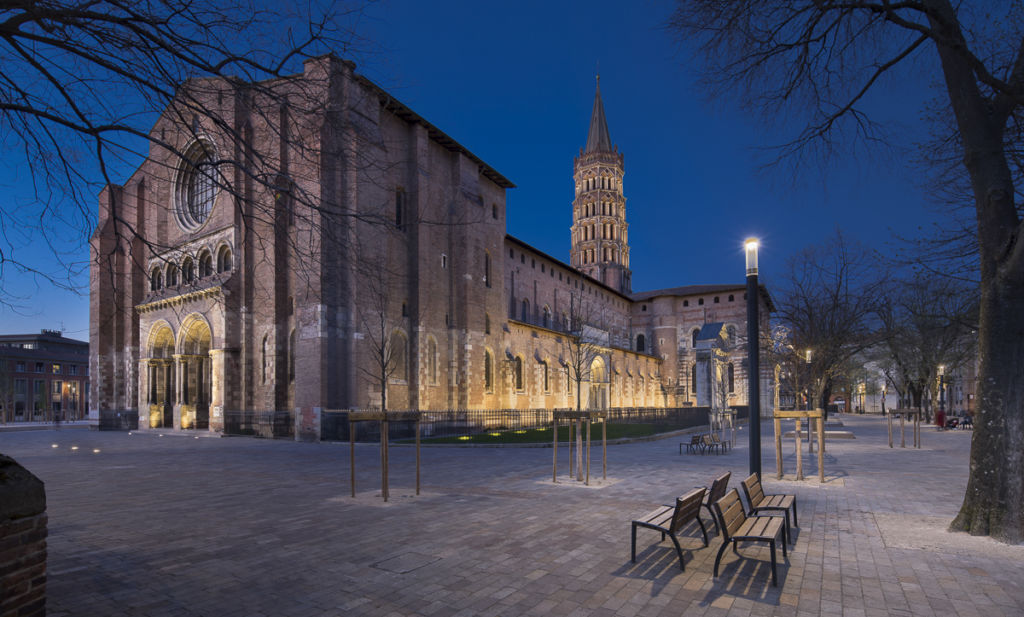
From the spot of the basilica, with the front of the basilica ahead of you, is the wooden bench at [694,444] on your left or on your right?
on your left

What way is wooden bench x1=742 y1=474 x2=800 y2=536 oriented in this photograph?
to the viewer's right

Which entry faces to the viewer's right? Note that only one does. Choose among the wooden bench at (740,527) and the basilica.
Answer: the wooden bench

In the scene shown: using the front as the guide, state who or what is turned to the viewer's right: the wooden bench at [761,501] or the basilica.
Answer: the wooden bench

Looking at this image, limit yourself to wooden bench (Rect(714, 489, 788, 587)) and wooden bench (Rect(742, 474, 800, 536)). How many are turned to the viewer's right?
2

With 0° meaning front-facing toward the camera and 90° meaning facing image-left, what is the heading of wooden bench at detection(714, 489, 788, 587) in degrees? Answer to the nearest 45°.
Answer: approximately 270°

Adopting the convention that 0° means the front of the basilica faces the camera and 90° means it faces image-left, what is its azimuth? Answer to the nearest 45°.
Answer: approximately 45°

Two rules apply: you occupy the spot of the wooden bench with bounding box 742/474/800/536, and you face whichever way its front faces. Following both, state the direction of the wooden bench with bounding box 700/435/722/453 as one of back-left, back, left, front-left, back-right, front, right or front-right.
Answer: left

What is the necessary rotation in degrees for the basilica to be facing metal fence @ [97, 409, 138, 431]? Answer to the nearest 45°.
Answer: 0° — it already faces it
